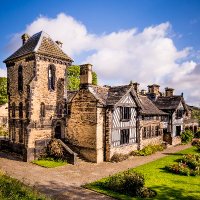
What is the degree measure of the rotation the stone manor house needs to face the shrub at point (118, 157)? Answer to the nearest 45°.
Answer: approximately 45° to its left

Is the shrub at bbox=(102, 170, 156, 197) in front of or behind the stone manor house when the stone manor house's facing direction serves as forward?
in front

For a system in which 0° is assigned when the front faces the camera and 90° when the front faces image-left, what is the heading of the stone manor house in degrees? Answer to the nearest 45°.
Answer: approximately 315°

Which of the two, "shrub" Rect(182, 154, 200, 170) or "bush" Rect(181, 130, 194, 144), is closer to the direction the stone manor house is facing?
the shrub
